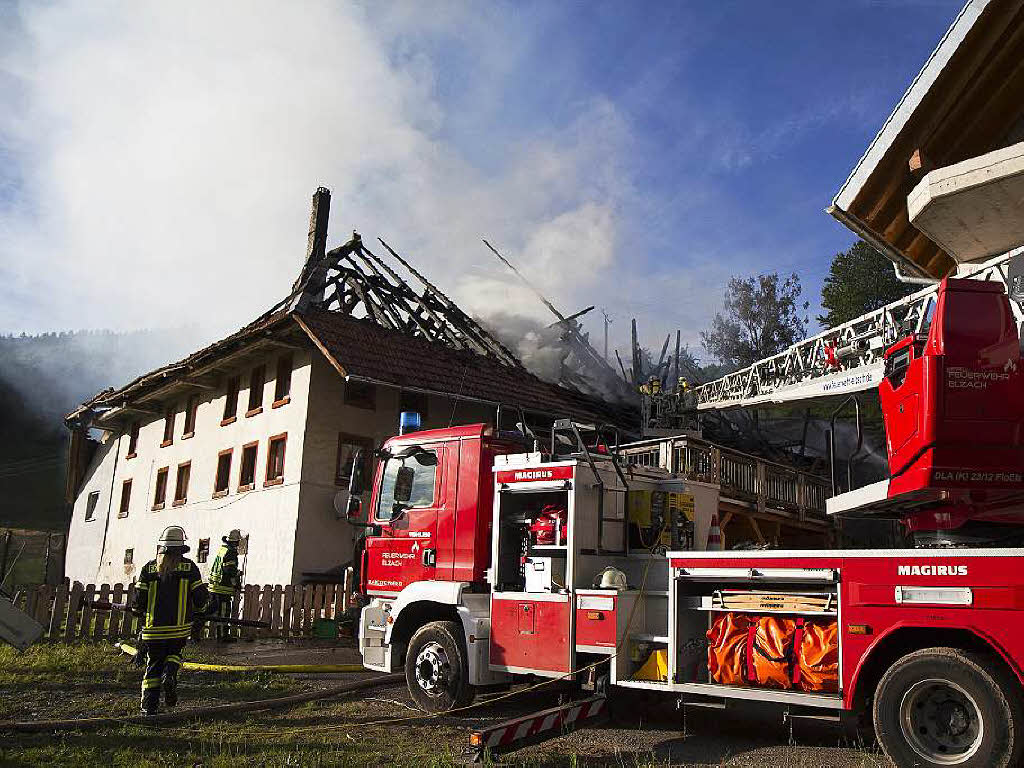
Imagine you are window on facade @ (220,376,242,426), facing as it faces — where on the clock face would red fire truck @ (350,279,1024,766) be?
The red fire truck is roughly at 10 o'clock from the window on facade.

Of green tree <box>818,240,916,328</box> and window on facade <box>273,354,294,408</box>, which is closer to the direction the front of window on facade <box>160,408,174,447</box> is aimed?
the window on facade

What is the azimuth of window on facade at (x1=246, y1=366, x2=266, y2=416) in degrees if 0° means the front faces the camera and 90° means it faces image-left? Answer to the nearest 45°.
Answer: approximately 45°

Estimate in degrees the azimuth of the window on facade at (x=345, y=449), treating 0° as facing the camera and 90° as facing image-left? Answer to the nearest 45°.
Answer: approximately 315°

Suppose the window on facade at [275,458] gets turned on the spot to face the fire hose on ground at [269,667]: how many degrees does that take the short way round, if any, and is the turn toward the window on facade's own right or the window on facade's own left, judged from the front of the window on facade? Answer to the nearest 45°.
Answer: approximately 45° to the window on facade's own left

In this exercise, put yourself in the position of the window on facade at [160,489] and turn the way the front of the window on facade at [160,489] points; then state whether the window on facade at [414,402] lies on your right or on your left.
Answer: on your left

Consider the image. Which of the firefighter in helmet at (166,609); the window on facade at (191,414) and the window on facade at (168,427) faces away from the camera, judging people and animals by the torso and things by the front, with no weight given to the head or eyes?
the firefighter in helmet

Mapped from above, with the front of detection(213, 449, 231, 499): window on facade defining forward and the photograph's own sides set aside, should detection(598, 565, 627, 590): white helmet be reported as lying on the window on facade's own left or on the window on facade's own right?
on the window on facade's own left

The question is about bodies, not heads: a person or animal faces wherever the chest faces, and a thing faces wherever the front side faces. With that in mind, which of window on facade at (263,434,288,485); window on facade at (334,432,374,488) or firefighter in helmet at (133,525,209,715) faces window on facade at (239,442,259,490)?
the firefighter in helmet

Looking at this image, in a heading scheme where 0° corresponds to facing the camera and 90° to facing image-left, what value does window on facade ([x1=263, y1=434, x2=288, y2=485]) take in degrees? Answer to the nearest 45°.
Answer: approximately 45°

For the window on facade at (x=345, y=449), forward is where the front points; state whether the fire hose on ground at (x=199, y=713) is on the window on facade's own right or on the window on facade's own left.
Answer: on the window on facade's own right

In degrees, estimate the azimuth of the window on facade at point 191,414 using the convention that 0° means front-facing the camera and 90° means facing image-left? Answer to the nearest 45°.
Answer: approximately 45°

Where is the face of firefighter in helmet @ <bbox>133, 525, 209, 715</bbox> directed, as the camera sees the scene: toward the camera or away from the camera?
away from the camera
